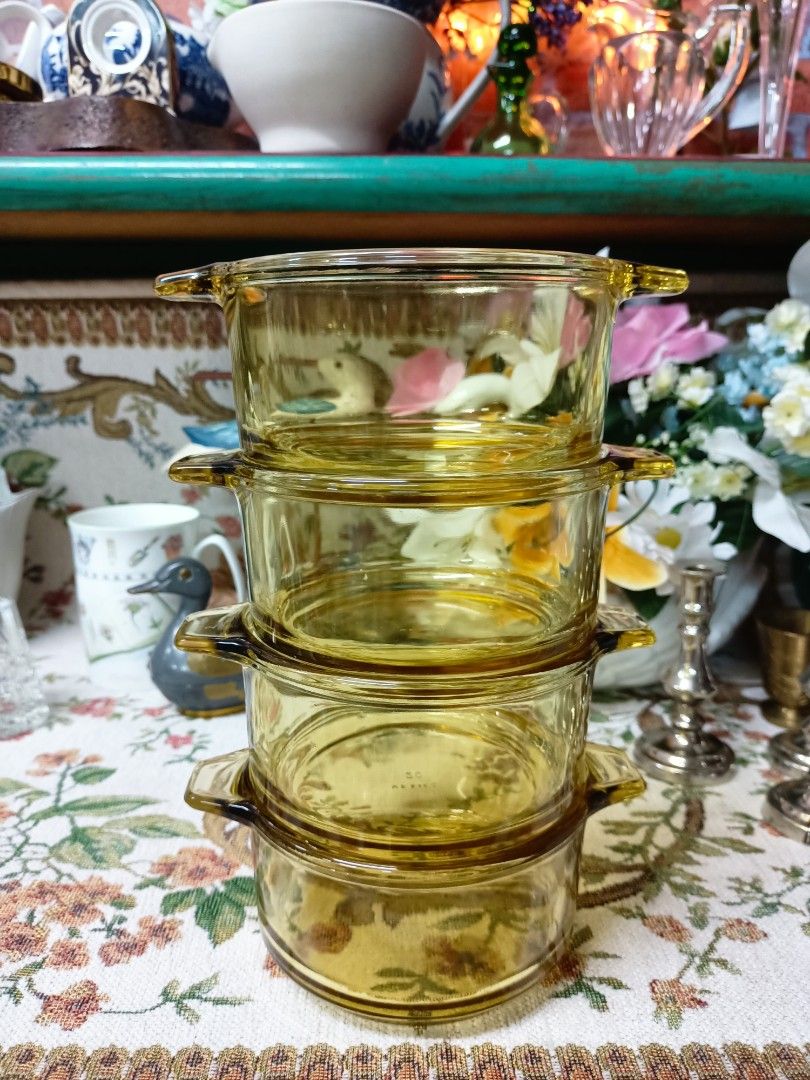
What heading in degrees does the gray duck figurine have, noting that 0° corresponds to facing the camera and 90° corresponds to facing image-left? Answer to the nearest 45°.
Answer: approximately 90°
